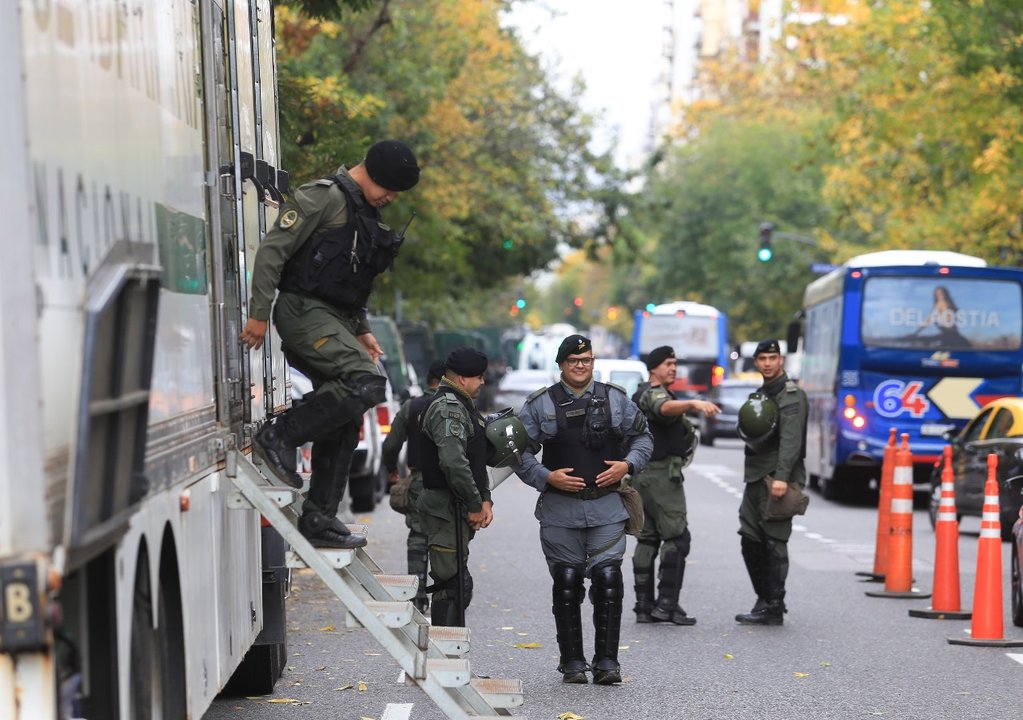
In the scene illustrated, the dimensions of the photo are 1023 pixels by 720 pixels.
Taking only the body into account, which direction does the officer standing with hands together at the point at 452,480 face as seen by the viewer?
to the viewer's right

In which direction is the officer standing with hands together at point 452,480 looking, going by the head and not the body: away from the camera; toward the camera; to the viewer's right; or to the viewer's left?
to the viewer's right

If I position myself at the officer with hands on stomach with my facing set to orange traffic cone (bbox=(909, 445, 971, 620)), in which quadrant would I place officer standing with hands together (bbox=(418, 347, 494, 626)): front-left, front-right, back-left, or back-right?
back-left

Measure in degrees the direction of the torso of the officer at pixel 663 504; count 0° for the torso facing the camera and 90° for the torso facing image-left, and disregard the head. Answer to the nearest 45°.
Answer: approximately 270°

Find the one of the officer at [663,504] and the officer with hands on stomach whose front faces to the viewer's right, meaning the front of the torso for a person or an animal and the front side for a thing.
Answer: the officer
